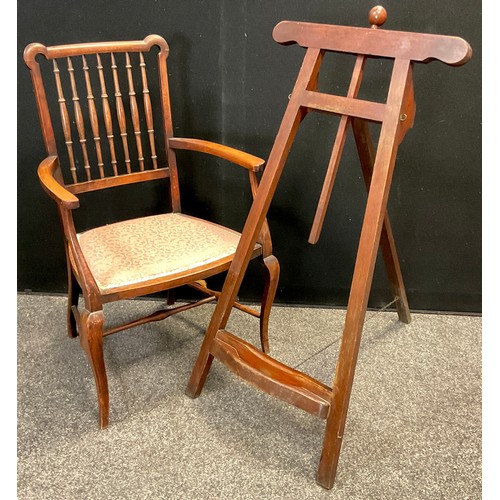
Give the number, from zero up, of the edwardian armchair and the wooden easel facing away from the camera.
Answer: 0

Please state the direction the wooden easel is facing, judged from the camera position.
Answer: facing the viewer and to the left of the viewer

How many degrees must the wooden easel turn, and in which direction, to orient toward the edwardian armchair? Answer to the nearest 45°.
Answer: approximately 45° to its right
